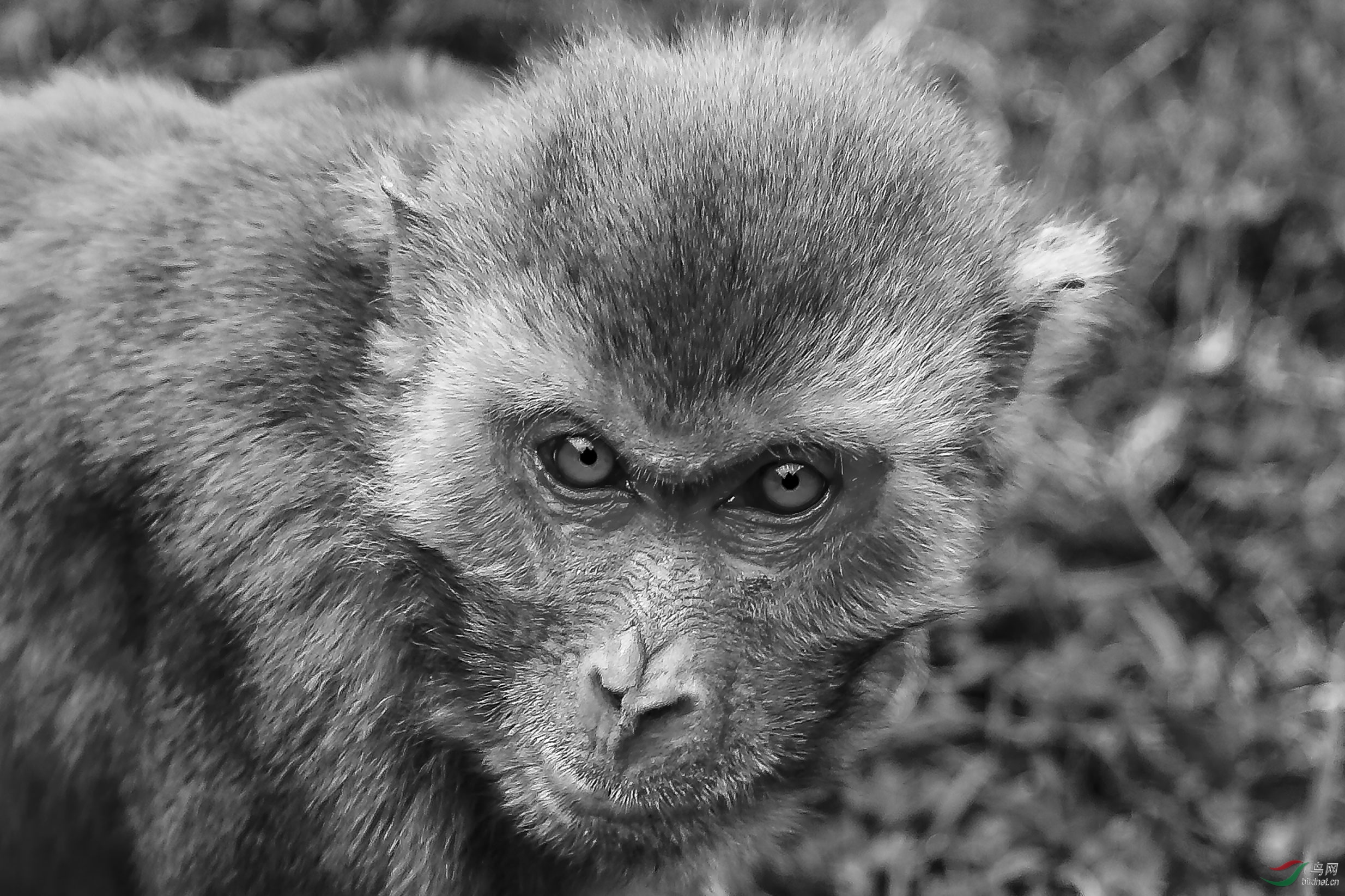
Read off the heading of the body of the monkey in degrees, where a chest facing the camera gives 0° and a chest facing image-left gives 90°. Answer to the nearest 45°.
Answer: approximately 315°
